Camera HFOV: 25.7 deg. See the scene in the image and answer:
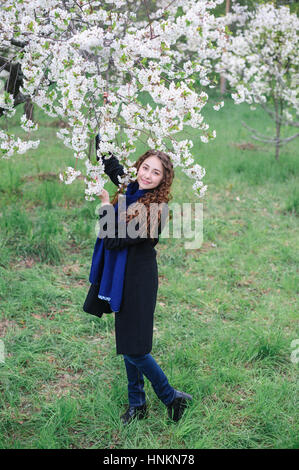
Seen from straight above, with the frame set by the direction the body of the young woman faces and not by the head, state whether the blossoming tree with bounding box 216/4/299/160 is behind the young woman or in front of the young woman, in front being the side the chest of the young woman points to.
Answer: behind
